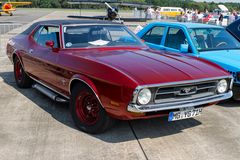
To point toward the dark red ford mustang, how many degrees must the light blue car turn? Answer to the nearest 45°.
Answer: approximately 45° to its right

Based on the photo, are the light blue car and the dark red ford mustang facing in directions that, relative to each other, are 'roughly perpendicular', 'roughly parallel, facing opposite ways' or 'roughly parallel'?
roughly parallel

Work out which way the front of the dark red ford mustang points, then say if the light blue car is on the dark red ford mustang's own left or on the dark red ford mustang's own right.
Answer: on the dark red ford mustang's own left

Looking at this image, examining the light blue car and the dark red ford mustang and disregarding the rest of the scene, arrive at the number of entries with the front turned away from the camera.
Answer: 0

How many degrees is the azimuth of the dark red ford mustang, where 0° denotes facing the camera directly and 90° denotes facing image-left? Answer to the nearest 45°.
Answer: approximately 315°

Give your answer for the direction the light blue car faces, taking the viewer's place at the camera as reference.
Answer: facing the viewer and to the right of the viewer
